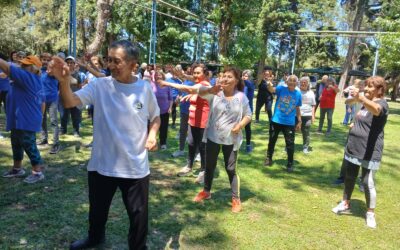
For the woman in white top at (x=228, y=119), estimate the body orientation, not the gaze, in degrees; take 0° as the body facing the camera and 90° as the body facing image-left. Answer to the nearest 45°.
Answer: approximately 45°

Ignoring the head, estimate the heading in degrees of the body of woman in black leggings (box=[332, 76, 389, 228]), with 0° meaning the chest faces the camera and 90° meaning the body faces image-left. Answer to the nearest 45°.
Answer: approximately 45°

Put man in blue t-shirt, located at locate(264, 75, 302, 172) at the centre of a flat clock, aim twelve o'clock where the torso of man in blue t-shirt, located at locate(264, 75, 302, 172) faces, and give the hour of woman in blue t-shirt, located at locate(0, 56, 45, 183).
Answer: woman in blue t-shirt, located at locate(0, 56, 45, 183) is roughly at 2 o'clock from man in blue t-shirt, located at locate(264, 75, 302, 172).

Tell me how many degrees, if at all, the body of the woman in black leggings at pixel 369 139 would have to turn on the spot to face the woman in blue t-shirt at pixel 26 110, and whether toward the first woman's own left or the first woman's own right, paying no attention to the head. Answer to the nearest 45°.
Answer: approximately 45° to the first woman's own right

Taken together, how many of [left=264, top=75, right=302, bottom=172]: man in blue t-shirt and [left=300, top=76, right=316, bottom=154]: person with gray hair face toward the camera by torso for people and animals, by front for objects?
2

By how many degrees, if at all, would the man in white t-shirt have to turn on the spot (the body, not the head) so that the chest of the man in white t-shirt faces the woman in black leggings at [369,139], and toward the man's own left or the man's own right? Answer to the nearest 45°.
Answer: approximately 135° to the man's own left

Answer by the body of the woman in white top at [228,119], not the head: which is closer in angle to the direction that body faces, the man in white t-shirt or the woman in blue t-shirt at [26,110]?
the man in white t-shirt

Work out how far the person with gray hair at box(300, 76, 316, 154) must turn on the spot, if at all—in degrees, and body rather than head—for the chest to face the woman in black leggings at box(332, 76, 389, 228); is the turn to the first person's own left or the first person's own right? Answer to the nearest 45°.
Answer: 0° — they already face them
